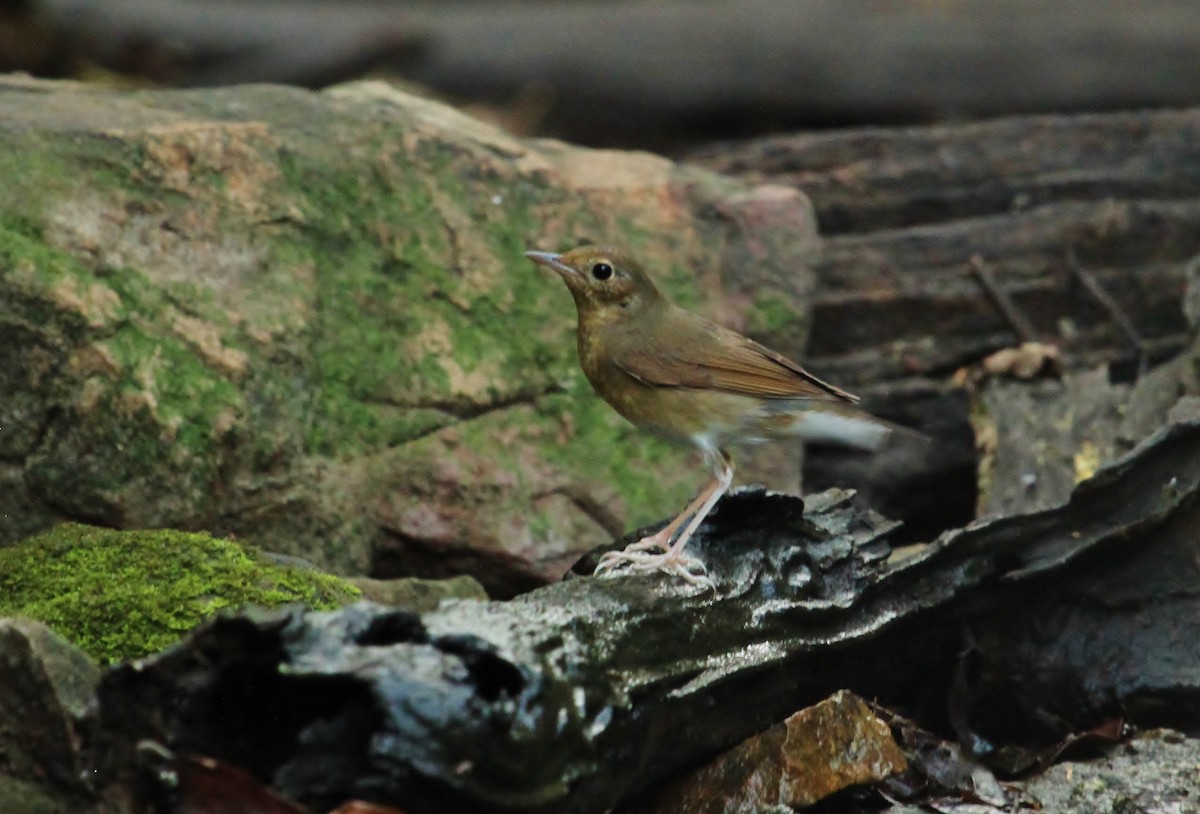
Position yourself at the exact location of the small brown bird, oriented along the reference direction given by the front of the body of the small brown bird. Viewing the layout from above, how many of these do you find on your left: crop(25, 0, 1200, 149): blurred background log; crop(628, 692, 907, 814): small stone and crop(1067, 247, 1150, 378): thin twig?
1

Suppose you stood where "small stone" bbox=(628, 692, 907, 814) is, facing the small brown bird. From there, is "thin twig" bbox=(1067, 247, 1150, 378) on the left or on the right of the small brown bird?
right

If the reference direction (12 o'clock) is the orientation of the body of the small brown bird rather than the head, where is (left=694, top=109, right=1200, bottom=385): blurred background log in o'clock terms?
The blurred background log is roughly at 4 o'clock from the small brown bird.

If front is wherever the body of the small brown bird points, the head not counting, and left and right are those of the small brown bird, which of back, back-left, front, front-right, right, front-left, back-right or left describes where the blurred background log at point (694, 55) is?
right

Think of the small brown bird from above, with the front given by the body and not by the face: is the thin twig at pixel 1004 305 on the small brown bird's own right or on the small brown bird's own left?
on the small brown bird's own right

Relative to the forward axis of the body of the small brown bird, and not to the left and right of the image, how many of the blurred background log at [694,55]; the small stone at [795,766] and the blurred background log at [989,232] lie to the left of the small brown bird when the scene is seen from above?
1

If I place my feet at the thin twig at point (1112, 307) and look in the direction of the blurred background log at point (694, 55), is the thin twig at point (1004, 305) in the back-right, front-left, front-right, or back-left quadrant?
front-left

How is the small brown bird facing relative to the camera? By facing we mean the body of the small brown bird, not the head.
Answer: to the viewer's left

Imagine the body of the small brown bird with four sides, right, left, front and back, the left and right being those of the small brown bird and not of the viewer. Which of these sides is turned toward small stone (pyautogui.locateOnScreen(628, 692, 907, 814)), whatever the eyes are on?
left

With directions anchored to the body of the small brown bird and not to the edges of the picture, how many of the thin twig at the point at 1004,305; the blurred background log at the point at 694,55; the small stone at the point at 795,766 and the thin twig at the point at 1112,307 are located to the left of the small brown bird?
1
